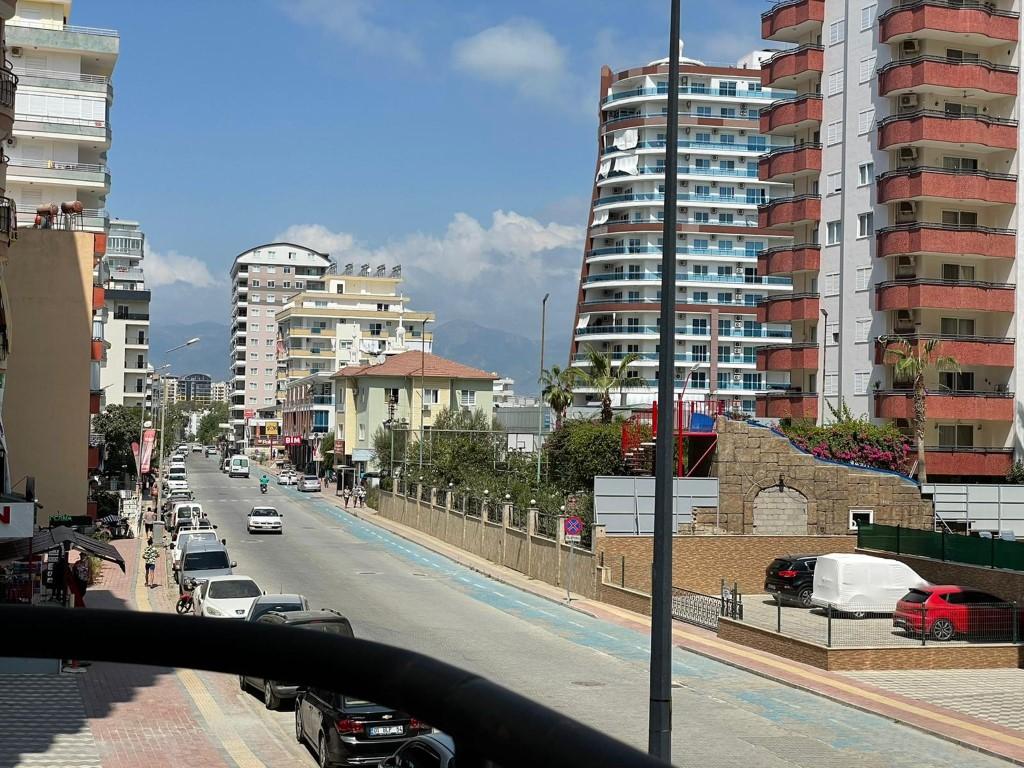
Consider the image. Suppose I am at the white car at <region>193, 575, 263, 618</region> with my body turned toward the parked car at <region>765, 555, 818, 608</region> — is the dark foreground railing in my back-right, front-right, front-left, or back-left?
front-right

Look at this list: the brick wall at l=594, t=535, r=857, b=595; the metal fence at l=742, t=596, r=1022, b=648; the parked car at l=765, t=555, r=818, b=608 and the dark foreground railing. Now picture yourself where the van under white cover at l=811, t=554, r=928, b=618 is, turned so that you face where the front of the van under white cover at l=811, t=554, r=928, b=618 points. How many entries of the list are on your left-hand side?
2

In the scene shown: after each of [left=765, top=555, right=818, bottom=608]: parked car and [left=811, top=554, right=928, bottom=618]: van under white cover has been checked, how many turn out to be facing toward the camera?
0
